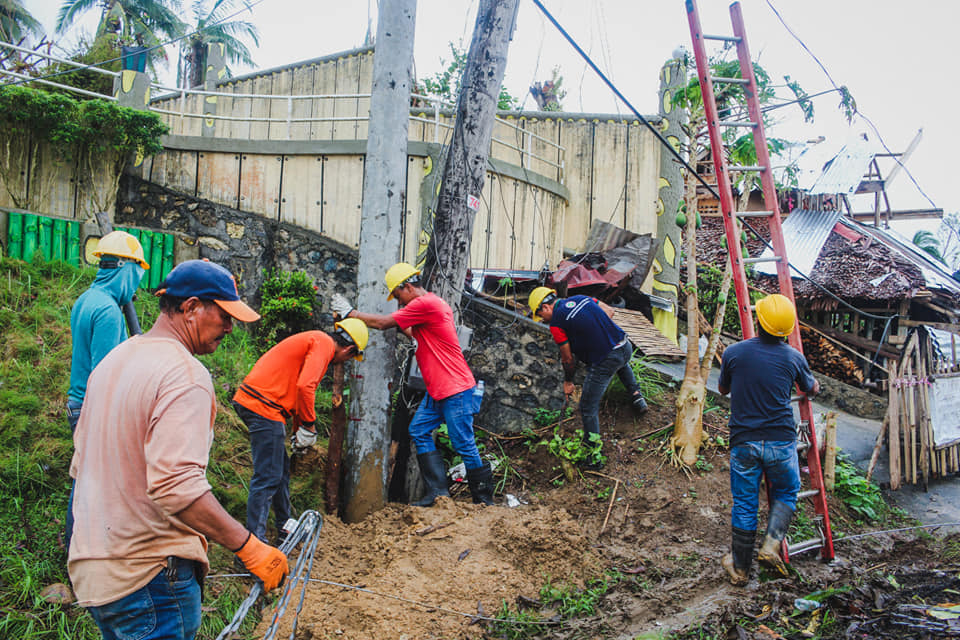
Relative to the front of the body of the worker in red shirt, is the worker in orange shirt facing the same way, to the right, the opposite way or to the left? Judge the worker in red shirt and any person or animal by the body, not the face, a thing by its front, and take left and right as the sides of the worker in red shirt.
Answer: the opposite way

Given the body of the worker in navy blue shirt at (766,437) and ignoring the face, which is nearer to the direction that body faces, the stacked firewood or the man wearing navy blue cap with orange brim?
the stacked firewood

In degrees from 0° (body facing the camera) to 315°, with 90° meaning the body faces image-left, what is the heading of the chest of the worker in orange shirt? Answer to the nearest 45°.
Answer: approximately 270°

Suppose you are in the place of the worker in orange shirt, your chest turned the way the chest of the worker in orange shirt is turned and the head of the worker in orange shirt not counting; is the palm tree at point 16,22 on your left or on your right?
on your left

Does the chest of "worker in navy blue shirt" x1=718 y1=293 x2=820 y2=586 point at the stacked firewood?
yes

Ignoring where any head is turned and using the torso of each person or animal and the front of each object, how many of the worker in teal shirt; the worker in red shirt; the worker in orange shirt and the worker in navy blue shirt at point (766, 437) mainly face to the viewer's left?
1

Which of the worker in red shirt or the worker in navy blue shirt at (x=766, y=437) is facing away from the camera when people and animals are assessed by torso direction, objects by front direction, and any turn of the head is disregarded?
the worker in navy blue shirt

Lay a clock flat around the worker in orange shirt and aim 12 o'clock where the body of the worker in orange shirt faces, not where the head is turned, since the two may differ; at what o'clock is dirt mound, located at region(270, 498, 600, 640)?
The dirt mound is roughly at 1 o'clock from the worker in orange shirt.

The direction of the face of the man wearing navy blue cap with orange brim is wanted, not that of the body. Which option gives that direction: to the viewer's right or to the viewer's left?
to the viewer's right

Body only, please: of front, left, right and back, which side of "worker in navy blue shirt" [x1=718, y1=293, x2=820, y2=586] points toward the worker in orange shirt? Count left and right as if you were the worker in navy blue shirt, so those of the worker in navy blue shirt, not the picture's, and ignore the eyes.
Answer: left

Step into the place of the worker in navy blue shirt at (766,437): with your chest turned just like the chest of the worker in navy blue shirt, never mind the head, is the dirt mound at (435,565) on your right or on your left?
on your left

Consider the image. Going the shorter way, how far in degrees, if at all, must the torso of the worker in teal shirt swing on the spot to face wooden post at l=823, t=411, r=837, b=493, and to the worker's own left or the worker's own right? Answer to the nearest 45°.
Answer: approximately 45° to the worker's own right
